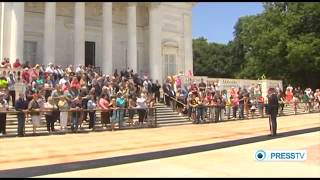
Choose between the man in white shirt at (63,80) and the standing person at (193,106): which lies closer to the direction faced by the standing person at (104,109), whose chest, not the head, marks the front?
the standing person

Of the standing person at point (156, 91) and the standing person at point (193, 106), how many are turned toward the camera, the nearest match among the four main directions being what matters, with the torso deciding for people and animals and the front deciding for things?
2

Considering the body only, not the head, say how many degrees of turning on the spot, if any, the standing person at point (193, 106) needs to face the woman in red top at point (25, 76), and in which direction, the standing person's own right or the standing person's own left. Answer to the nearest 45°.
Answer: approximately 90° to the standing person's own right

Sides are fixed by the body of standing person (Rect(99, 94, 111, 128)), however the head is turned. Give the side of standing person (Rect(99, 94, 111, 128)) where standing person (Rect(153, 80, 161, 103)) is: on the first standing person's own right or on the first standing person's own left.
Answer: on the first standing person's own left

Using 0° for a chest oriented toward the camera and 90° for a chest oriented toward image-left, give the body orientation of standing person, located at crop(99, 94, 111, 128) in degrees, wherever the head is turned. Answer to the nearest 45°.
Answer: approximately 315°

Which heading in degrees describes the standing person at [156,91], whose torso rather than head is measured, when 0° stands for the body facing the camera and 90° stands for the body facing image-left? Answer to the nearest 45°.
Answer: approximately 0°

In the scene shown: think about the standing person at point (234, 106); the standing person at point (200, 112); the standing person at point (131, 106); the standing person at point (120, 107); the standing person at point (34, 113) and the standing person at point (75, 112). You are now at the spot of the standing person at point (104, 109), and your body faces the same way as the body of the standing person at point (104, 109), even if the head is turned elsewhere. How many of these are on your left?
4

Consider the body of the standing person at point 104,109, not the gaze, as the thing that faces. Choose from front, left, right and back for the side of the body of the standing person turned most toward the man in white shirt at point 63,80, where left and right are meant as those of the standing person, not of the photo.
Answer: back
